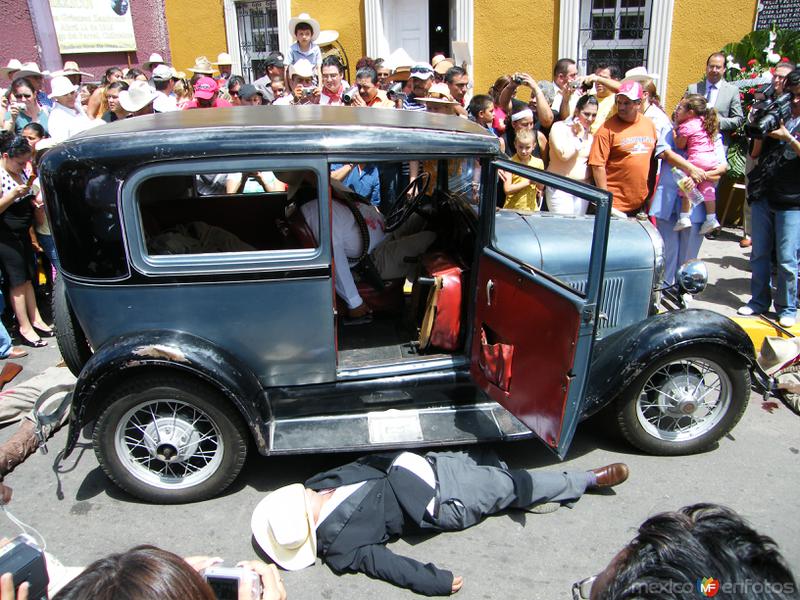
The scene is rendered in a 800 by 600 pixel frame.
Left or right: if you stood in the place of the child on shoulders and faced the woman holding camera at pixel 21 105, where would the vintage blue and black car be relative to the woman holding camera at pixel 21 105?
left

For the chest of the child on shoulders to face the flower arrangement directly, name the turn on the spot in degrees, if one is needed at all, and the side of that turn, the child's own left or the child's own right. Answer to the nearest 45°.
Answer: approximately 45° to the child's own left

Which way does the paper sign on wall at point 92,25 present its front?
toward the camera

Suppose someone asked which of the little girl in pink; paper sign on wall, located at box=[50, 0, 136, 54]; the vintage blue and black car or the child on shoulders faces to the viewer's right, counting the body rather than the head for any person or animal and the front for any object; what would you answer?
the vintage blue and black car

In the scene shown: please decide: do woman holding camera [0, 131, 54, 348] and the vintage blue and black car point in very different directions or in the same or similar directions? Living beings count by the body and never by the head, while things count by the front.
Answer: same or similar directions

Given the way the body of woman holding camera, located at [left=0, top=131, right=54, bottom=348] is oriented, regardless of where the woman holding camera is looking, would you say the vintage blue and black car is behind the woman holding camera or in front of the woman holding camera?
in front

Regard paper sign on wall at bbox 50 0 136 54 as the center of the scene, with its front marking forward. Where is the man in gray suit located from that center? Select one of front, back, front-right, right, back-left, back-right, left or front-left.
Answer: front-left

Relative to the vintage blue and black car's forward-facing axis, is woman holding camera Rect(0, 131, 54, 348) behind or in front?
behind

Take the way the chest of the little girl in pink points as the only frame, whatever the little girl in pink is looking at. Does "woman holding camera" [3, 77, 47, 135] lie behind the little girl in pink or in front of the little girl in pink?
in front

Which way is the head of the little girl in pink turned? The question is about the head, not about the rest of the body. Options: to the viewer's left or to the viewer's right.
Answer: to the viewer's left

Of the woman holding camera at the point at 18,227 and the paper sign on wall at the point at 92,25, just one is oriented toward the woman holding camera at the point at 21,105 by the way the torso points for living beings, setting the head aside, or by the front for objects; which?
the paper sign on wall

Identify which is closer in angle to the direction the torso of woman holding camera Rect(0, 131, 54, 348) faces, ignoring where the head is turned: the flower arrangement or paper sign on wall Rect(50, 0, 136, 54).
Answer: the flower arrangement

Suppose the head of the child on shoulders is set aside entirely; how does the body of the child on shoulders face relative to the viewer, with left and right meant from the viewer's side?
facing the viewer

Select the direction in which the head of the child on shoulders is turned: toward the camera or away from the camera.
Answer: toward the camera

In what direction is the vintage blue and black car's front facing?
to the viewer's right

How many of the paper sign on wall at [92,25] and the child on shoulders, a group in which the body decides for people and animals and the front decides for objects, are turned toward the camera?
2

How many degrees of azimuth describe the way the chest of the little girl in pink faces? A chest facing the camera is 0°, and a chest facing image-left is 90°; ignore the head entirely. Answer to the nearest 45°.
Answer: approximately 90°

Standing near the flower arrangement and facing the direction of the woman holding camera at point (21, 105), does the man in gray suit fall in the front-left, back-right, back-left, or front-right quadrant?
front-left

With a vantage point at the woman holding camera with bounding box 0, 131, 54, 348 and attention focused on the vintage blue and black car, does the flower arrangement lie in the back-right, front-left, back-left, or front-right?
front-left
